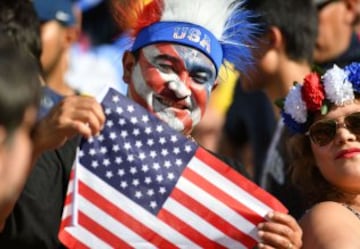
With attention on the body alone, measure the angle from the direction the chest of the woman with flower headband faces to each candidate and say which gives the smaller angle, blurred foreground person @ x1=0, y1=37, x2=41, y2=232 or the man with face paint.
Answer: the blurred foreground person

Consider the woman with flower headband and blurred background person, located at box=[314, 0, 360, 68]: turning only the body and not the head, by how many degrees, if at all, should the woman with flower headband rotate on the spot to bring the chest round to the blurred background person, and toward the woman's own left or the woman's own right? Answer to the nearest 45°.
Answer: approximately 135° to the woman's own left

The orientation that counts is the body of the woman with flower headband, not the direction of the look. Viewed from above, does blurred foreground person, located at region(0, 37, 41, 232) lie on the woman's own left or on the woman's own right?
on the woman's own right

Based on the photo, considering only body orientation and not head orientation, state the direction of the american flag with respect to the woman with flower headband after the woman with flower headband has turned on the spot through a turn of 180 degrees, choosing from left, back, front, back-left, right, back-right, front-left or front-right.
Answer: left

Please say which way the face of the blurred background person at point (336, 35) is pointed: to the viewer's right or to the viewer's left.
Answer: to the viewer's left

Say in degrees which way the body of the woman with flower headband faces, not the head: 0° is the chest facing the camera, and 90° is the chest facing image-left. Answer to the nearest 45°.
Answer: approximately 315°

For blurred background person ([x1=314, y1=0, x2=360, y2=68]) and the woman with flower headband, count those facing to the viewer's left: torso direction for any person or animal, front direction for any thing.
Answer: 1

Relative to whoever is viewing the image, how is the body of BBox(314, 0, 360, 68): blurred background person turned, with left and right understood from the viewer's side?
facing to the left of the viewer
